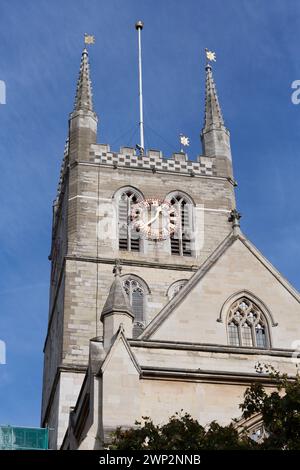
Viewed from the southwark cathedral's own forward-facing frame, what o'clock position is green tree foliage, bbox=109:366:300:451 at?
The green tree foliage is roughly at 12 o'clock from the southwark cathedral.

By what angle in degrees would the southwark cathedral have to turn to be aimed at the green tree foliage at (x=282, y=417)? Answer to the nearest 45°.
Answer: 0° — it already faces it

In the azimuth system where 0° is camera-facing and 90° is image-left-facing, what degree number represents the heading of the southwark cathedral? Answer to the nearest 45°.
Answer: approximately 0°
